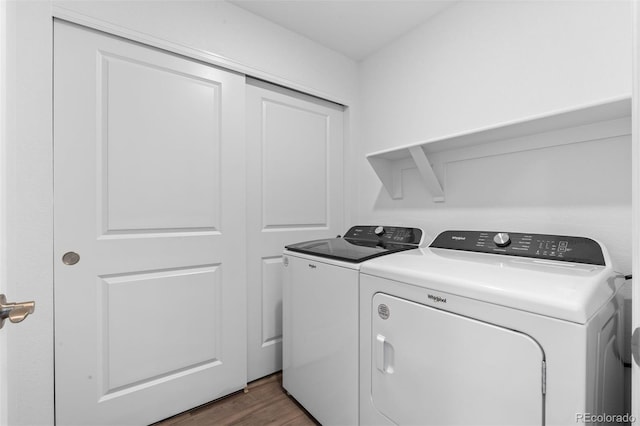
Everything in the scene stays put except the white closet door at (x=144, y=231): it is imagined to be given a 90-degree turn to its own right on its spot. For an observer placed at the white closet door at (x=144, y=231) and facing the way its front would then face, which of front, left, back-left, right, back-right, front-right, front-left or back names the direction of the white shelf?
left

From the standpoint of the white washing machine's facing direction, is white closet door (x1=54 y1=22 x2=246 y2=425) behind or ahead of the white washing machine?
ahead

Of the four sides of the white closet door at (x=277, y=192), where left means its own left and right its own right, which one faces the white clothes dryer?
front

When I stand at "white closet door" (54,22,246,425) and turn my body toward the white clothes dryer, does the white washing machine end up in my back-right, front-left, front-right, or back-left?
front-left

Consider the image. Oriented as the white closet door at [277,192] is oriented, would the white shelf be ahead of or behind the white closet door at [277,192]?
ahead

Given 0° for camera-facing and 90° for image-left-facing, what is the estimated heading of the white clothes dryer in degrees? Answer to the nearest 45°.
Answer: approximately 45°

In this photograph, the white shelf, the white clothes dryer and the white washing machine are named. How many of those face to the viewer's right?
0

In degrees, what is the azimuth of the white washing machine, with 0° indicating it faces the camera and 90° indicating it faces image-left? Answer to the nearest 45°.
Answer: approximately 45°

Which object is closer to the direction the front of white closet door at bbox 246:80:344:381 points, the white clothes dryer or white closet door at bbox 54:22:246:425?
the white clothes dryer

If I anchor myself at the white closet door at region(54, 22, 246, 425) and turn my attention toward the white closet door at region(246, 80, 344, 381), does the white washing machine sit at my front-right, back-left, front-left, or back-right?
front-right

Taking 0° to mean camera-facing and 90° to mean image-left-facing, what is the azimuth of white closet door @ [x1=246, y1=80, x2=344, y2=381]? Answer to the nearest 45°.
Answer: approximately 315°

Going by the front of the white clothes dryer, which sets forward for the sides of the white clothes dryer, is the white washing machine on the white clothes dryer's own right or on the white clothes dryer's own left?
on the white clothes dryer's own right

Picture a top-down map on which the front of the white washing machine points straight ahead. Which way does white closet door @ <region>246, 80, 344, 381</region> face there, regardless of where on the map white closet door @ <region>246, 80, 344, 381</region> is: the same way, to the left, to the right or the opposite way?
to the left

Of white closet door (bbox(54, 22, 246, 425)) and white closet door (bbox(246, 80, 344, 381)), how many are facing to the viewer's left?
0

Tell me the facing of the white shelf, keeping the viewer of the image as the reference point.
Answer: facing the viewer and to the left of the viewer

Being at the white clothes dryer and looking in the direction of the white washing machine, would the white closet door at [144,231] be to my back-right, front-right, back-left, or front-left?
front-left
